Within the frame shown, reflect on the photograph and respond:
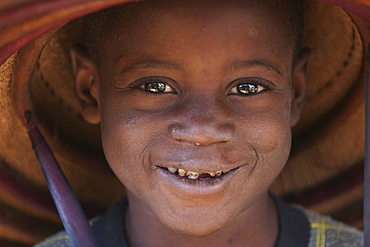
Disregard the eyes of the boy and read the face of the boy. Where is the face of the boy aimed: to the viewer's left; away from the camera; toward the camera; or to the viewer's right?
toward the camera

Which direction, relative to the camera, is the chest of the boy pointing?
toward the camera
